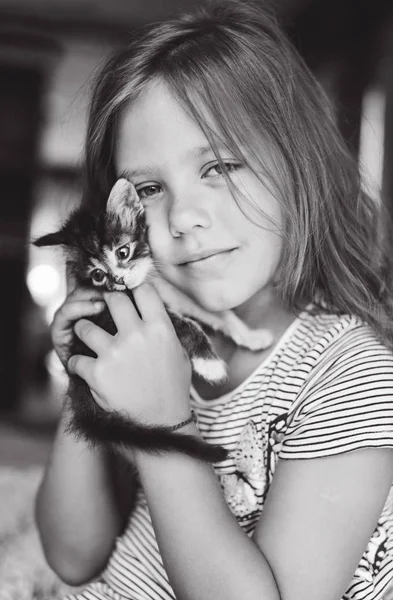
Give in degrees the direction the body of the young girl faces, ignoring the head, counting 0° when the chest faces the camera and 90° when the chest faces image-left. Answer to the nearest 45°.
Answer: approximately 45°

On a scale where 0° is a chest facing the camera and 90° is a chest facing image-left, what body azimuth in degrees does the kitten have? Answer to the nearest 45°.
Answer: approximately 315°
